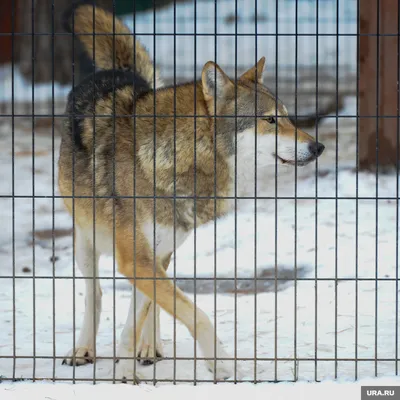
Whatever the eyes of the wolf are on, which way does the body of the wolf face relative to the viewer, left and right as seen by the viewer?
facing the viewer and to the right of the viewer

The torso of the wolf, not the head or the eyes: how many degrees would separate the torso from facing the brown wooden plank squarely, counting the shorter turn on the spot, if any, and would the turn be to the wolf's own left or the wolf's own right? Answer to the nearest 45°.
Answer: approximately 90° to the wolf's own left
